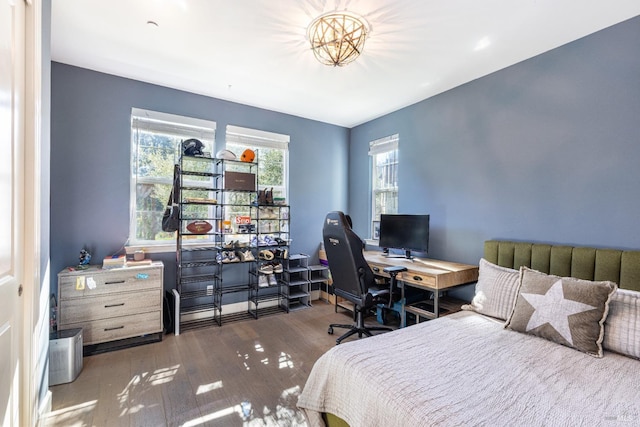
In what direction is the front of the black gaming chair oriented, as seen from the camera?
facing away from the viewer and to the right of the viewer

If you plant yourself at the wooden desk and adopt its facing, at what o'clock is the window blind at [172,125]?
The window blind is roughly at 1 o'clock from the wooden desk.

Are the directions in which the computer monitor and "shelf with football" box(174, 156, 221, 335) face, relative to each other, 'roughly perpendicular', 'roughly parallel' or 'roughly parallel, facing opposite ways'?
roughly perpendicular

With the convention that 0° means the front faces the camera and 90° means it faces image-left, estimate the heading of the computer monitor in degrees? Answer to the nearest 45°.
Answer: approximately 45°

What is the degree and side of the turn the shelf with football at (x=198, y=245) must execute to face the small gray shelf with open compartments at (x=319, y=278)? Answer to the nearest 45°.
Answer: approximately 90° to its left

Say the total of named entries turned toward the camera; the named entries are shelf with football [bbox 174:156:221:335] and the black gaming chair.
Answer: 1

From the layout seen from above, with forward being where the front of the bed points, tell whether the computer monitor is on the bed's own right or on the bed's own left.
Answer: on the bed's own right

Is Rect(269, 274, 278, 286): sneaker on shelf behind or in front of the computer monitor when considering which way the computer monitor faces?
in front

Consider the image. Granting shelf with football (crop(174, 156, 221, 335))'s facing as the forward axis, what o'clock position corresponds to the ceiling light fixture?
The ceiling light fixture is roughly at 11 o'clock from the shelf with football.

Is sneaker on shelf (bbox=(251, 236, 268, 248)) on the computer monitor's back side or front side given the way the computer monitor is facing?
on the front side
